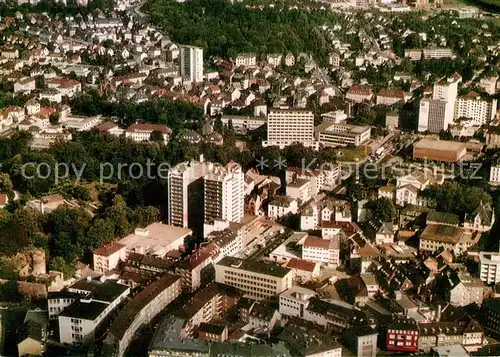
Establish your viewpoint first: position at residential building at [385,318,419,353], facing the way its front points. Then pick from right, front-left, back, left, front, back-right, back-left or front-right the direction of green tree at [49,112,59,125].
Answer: back-right

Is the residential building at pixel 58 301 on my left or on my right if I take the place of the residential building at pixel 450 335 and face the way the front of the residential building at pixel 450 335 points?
on my right

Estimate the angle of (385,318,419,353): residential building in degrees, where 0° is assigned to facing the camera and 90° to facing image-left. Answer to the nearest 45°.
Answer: approximately 0°

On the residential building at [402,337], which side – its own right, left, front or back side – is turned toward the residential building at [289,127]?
back

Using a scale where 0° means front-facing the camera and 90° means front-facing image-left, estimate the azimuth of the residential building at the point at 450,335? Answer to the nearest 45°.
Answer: approximately 0°

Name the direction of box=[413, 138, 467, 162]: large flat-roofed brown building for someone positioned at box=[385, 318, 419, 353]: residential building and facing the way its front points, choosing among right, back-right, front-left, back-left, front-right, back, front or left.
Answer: back

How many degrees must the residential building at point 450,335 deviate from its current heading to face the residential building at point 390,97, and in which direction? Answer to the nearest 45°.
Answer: approximately 180°

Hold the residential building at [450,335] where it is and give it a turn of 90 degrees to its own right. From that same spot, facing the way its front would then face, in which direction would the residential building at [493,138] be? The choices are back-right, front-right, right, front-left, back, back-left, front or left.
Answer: right

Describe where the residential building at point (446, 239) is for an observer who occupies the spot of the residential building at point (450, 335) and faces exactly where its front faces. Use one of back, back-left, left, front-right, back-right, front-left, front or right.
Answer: back

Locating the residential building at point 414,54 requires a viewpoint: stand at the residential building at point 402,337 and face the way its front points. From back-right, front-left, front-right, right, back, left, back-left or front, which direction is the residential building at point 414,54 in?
back

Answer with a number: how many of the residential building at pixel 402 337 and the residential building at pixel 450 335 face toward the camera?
2

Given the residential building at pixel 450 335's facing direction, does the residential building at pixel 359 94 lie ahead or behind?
behind

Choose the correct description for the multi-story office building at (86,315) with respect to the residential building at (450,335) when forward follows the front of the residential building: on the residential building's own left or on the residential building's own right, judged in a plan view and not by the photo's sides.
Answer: on the residential building's own right

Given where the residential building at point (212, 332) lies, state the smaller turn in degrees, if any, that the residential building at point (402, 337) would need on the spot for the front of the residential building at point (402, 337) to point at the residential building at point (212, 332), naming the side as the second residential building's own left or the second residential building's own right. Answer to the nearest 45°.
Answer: approximately 90° to the second residential building's own right
